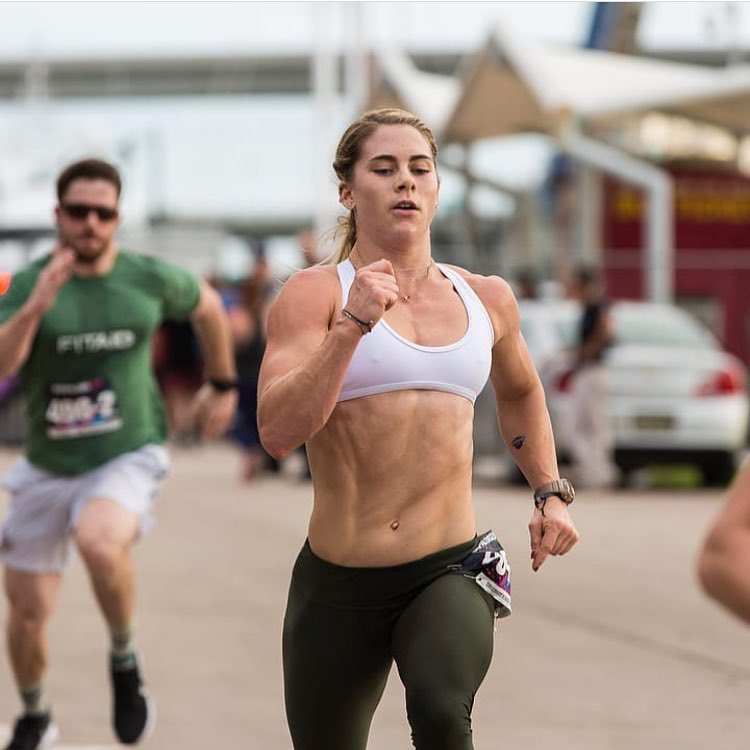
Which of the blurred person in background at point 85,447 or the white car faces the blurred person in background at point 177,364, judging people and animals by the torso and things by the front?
the white car

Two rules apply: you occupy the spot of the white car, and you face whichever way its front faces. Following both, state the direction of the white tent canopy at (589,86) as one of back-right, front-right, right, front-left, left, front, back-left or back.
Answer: front-right

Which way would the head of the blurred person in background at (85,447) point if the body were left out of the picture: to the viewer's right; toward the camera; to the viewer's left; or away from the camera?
toward the camera

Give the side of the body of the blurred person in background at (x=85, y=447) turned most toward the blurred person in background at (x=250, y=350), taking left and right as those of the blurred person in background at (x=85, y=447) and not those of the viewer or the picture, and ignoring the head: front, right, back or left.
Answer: back

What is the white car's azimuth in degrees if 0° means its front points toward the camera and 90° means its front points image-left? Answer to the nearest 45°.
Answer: approximately 135°

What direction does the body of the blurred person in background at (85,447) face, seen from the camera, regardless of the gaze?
toward the camera

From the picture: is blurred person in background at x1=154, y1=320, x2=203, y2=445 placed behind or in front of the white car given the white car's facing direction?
in front

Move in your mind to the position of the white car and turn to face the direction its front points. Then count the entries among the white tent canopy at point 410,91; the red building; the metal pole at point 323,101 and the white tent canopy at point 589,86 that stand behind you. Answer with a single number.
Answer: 0

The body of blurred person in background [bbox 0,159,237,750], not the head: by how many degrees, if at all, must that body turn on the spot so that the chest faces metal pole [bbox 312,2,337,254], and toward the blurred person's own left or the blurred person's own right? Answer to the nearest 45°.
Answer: approximately 180°
